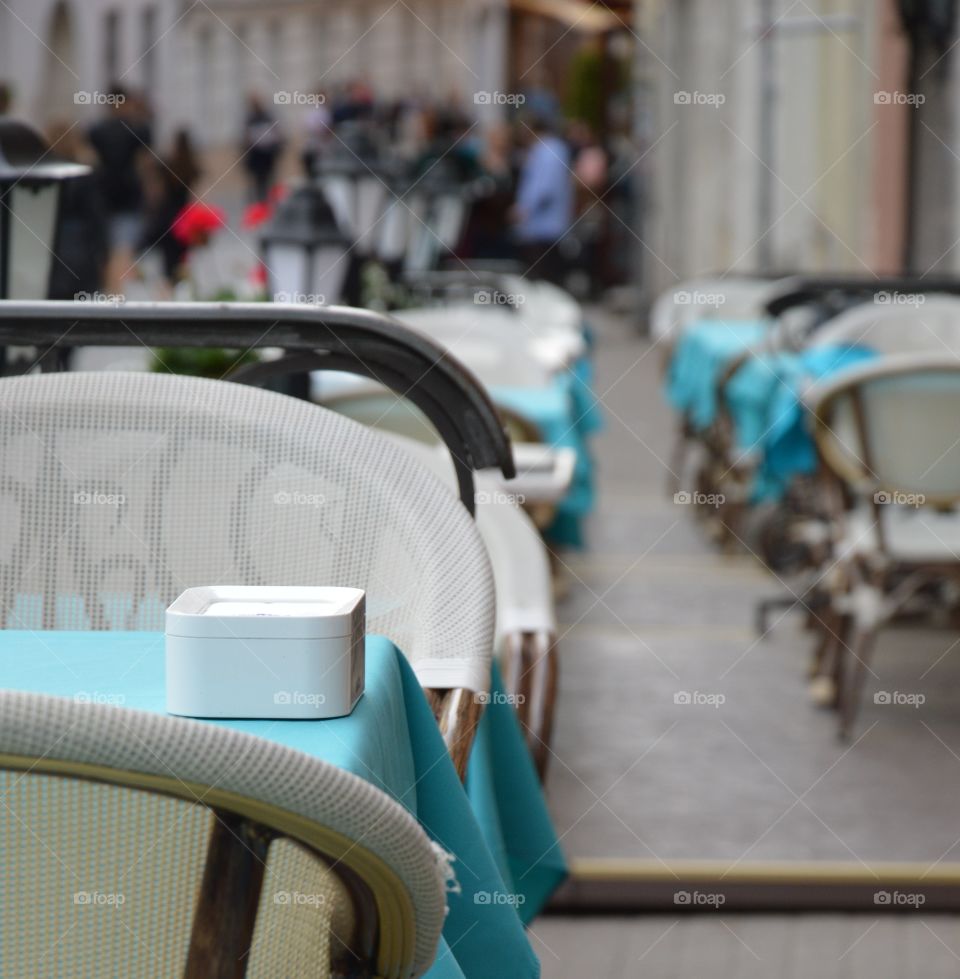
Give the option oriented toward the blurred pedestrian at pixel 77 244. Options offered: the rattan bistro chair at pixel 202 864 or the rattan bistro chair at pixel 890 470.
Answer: the rattan bistro chair at pixel 202 864

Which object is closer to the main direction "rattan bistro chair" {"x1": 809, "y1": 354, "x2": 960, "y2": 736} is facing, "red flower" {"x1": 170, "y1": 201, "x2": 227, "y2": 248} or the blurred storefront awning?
the blurred storefront awning

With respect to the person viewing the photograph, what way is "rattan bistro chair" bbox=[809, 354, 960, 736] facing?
facing away from the viewer

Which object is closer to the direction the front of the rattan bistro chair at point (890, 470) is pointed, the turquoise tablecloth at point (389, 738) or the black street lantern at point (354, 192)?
the black street lantern

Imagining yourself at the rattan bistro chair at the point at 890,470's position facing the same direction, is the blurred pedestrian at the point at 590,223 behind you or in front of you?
in front

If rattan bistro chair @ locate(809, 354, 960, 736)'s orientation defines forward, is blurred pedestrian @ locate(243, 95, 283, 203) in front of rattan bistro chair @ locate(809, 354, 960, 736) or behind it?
in front

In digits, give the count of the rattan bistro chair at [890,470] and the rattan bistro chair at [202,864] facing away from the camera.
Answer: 2

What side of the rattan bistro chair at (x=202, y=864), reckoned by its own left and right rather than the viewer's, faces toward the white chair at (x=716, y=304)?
front

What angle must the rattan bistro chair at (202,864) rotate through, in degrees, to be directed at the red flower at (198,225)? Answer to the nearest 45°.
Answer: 0° — it already faces it

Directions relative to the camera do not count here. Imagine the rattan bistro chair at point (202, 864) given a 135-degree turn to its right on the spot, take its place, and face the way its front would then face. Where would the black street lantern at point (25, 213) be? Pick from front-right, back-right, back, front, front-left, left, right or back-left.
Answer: back-left

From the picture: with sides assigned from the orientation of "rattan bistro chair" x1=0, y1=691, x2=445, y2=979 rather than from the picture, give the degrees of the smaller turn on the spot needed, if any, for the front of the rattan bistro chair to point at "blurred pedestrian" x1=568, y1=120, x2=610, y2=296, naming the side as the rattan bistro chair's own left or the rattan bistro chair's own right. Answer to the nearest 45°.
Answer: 0° — it already faces them

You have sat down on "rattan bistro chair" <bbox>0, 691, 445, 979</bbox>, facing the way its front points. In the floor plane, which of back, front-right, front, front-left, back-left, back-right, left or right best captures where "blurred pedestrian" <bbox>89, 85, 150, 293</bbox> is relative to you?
front

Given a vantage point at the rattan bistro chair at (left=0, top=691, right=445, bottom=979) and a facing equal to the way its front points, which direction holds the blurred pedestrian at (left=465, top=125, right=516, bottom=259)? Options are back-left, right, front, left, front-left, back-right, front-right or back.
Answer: front

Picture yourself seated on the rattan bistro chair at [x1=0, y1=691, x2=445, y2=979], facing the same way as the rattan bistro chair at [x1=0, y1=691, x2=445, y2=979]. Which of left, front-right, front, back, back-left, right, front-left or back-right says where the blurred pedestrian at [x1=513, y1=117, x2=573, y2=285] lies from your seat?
front

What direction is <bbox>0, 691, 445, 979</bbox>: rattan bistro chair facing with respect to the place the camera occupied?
facing away from the viewer
